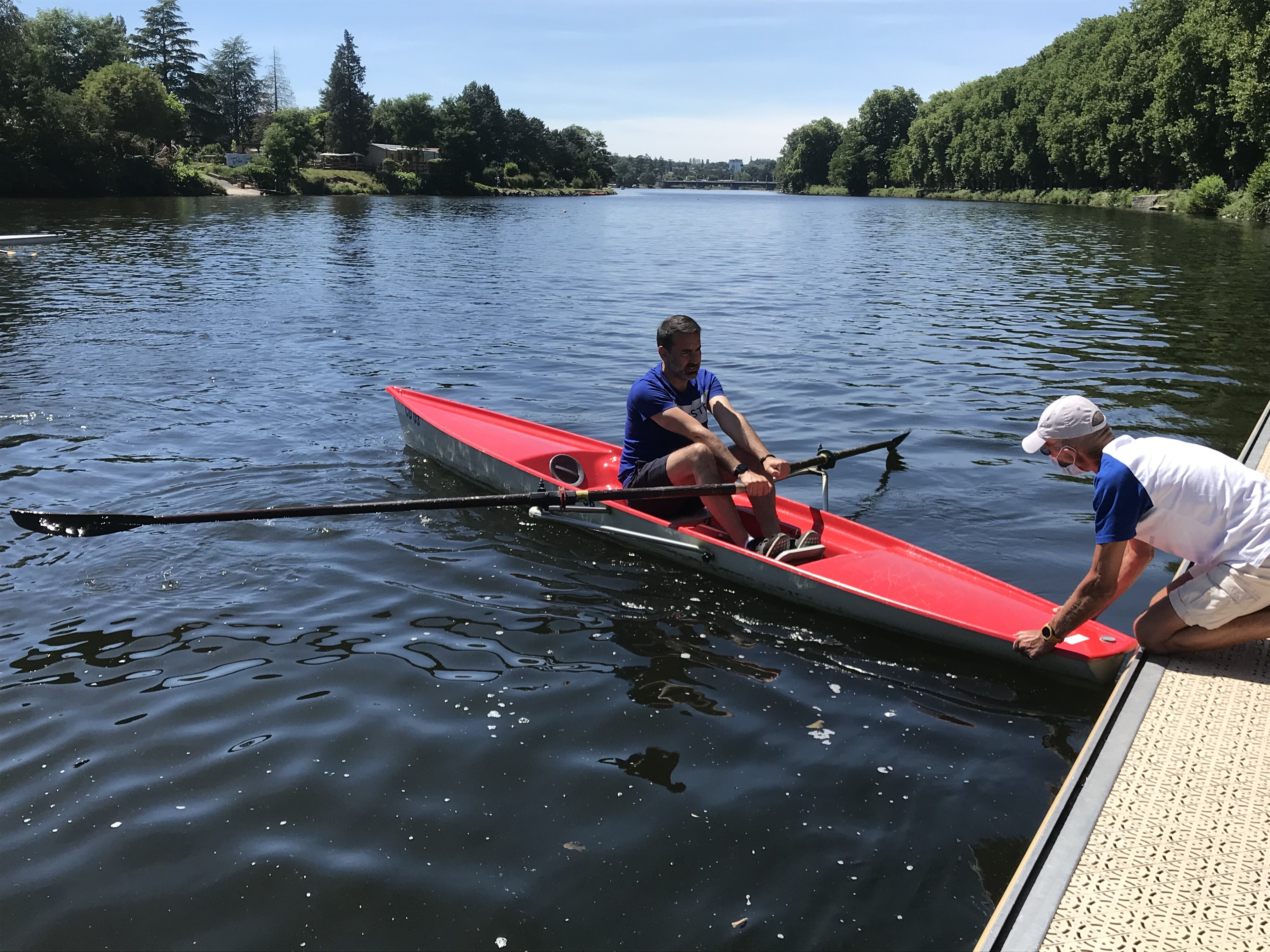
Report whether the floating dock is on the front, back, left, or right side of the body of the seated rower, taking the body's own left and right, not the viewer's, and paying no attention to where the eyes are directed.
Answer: front

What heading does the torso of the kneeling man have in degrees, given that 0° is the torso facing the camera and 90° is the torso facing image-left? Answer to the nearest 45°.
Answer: approximately 90°

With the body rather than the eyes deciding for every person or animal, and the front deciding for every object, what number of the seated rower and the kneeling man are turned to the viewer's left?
1

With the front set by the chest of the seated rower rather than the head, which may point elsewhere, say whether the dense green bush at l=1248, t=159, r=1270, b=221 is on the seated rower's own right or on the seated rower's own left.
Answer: on the seated rower's own left

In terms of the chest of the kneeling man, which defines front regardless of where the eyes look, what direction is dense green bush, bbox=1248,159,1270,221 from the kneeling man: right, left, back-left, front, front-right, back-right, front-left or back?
right

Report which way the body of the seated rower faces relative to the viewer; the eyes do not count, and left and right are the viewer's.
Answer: facing the viewer and to the right of the viewer

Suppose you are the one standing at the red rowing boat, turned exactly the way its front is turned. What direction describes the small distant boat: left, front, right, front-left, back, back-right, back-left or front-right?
front

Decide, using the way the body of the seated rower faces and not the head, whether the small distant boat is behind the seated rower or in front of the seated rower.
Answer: behind

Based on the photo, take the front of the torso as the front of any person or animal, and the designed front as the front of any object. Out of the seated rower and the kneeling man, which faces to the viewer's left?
the kneeling man

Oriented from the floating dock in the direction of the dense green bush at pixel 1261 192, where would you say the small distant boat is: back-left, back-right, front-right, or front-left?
front-left

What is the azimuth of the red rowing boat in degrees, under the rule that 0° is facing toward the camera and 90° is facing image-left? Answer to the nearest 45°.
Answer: approximately 135°

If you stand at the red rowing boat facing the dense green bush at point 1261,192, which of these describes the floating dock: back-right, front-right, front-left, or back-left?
back-right

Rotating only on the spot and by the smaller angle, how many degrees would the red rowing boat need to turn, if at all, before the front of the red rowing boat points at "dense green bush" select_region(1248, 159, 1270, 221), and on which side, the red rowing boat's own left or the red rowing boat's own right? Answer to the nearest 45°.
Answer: approximately 90° to the red rowing boat's own right

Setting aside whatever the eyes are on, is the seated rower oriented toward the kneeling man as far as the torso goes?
yes

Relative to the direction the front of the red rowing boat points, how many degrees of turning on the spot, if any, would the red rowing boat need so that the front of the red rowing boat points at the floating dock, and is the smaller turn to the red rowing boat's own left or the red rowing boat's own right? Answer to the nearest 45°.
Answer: approximately 135° to the red rowing boat's own left

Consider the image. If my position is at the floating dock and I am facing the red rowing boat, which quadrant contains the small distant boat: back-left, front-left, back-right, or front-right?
front-left
